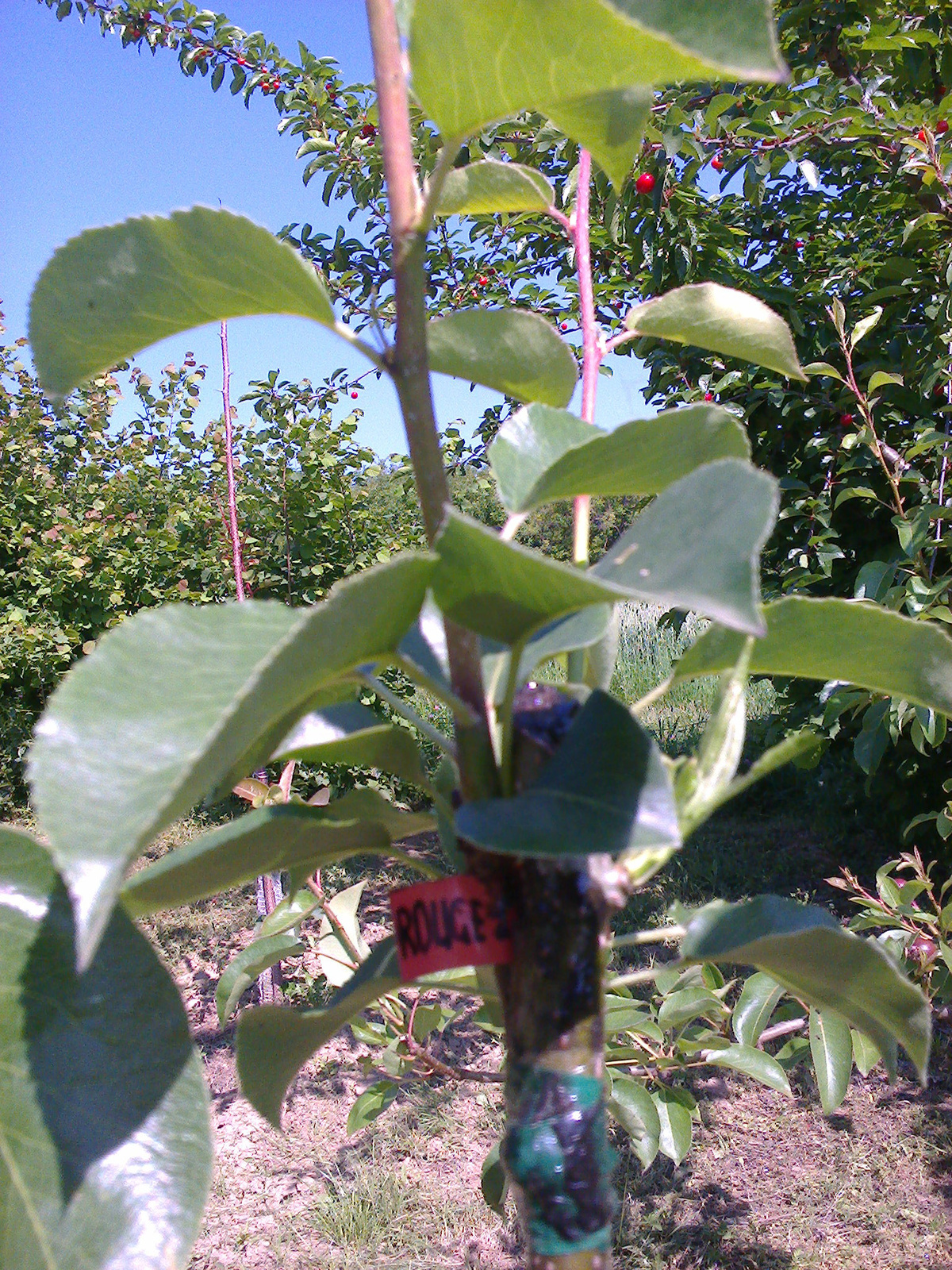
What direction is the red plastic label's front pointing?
toward the camera
